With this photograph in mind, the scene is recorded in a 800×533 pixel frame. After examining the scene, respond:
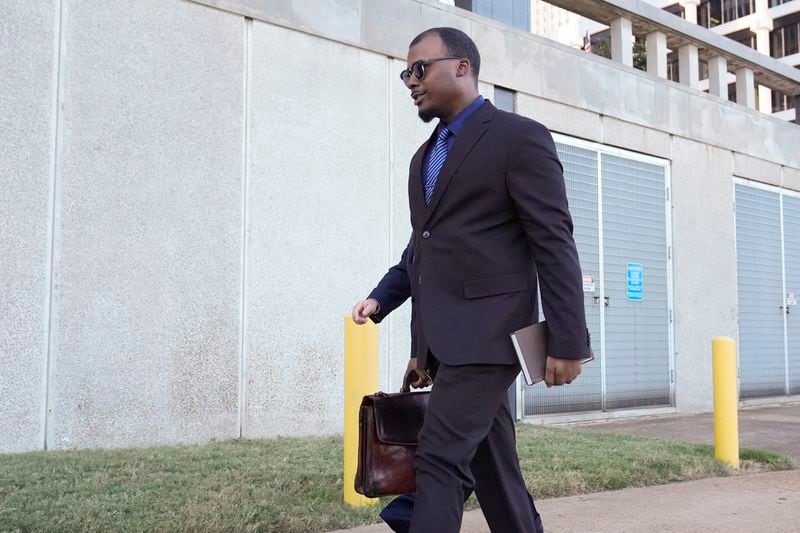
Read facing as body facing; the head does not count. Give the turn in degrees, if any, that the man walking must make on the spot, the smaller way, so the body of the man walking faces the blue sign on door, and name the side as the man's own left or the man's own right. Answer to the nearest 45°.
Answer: approximately 135° to the man's own right

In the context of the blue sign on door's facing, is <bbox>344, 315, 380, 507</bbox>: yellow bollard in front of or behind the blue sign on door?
in front

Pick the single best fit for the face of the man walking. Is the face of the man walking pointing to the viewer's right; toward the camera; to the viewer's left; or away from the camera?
to the viewer's left

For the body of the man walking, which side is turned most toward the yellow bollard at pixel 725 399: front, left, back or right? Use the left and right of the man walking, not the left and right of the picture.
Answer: back

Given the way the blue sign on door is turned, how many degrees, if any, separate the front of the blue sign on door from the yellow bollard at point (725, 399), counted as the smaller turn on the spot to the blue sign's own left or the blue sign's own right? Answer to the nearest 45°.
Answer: approximately 45° to the blue sign's own left

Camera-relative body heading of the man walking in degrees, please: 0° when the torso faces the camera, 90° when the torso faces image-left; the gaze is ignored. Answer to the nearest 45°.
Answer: approximately 45°

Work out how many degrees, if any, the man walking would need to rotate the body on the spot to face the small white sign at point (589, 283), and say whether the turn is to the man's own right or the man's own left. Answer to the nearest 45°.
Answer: approximately 135° to the man's own right

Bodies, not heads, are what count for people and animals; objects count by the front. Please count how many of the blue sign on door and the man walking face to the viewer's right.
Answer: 0
